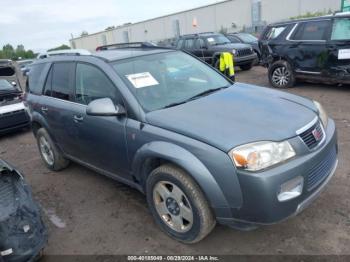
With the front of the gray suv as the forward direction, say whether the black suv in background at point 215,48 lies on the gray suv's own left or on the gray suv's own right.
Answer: on the gray suv's own left

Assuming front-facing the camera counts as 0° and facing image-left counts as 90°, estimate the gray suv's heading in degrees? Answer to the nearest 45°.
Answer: approximately 315°

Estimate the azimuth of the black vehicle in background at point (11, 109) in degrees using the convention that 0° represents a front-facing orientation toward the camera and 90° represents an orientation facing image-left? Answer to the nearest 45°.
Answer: approximately 315°

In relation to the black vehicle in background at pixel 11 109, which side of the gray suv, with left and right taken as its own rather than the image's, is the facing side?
back

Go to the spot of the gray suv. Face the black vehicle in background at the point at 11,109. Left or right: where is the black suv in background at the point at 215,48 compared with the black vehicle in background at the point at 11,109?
right

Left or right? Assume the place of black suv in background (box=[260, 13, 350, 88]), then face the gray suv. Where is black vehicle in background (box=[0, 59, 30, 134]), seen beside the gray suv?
right
